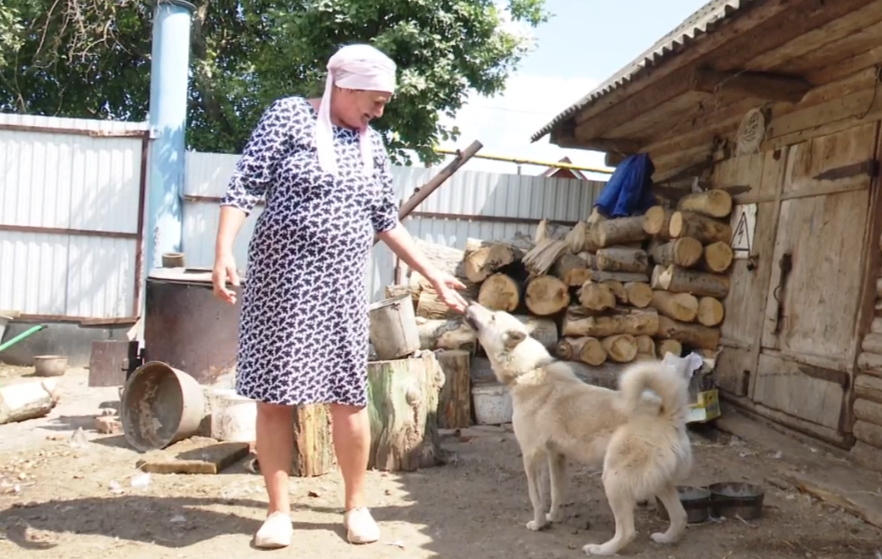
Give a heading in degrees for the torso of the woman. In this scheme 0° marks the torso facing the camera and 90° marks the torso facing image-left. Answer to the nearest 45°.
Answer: approximately 315°

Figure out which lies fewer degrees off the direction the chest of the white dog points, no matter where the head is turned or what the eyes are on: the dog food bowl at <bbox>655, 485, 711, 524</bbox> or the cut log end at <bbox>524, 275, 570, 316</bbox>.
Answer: the cut log end

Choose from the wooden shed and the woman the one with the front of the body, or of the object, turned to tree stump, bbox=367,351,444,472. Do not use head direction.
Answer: the wooden shed

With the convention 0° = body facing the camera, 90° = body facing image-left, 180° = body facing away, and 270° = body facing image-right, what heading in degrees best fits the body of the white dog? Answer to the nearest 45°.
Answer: approximately 135°

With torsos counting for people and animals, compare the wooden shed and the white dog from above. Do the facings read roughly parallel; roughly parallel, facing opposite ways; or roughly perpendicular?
roughly perpendicular

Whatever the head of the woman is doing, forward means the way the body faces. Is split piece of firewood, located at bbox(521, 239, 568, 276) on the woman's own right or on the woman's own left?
on the woman's own left

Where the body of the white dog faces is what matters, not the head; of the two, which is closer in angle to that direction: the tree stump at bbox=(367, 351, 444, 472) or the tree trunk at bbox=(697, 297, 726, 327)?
the tree stump

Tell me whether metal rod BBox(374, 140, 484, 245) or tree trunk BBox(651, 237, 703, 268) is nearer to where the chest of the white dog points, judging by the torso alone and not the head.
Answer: the metal rod

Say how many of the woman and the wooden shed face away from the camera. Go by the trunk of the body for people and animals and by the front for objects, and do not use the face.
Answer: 0

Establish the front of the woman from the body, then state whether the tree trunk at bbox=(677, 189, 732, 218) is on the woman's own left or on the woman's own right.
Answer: on the woman's own left

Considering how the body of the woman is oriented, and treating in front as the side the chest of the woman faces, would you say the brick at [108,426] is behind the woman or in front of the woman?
behind

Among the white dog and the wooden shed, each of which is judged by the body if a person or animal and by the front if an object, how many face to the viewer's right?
0

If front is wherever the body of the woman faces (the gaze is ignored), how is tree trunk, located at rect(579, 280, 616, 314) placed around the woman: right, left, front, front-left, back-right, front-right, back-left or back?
left

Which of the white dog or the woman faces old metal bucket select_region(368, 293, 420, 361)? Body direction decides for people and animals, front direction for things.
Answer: the white dog

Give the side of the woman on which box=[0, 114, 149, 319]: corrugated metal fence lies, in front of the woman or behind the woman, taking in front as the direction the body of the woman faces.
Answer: behind
